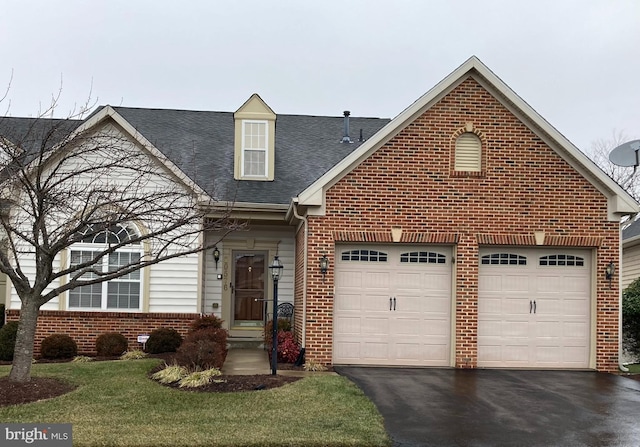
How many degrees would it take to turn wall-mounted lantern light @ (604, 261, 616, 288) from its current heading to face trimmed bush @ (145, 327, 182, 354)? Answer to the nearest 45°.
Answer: approximately 90° to its right

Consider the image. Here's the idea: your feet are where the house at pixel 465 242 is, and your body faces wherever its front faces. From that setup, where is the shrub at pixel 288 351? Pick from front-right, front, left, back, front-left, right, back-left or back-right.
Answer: right

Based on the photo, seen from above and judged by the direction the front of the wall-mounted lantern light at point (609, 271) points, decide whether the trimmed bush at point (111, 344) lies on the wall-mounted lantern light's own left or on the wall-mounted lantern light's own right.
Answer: on the wall-mounted lantern light's own right

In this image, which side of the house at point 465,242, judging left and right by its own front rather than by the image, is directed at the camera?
front

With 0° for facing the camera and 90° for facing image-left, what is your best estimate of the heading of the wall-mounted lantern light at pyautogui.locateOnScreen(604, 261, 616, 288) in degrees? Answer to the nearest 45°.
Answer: approximately 0°

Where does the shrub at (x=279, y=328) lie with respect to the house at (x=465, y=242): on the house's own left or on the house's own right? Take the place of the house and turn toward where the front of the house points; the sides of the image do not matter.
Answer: on the house's own right

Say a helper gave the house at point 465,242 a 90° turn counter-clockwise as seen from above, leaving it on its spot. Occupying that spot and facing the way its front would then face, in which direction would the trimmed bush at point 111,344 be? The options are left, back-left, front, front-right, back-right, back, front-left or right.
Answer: back

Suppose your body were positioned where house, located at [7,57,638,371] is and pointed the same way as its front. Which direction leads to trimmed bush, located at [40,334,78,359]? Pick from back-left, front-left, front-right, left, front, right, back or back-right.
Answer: right

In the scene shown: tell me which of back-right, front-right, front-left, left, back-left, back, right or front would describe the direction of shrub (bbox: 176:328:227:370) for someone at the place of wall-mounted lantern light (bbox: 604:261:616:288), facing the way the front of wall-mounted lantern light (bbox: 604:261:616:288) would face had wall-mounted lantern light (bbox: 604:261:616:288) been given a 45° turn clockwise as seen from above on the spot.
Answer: front

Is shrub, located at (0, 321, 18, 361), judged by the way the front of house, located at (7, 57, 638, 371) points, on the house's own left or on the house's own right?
on the house's own right

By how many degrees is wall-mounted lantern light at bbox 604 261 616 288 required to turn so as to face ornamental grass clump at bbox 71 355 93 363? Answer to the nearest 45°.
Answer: approximately 90° to its right

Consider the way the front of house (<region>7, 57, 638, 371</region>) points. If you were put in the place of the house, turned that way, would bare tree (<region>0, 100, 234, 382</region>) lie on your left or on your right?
on your right
